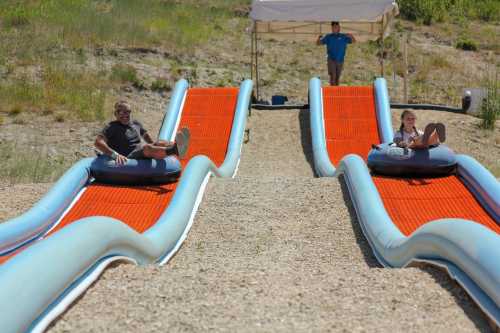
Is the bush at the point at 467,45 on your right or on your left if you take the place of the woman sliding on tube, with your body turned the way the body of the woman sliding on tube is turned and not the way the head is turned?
on your left

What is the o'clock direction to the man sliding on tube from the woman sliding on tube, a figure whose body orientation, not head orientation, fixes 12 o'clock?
The man sliding on tube is roughly at 4 o'clock from the woman sliding on tube.

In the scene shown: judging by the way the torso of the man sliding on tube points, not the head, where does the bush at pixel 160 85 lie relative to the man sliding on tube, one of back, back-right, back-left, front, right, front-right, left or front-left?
back-left

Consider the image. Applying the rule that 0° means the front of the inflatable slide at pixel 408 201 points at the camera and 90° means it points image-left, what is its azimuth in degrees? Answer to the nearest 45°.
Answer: approximately 315°

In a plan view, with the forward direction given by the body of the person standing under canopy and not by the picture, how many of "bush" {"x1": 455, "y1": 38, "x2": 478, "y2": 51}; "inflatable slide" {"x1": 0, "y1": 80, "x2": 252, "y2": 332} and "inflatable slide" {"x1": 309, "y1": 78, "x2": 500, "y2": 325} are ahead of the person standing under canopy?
2

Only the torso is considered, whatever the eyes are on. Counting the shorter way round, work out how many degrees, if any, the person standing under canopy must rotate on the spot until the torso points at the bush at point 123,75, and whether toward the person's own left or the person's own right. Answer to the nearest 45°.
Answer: approximately 135° to the person's own right

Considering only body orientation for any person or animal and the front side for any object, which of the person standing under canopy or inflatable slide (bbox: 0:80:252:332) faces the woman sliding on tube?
the person standing under canopy

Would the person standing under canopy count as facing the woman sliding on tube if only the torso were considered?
yes
